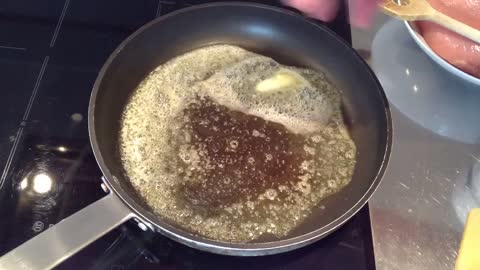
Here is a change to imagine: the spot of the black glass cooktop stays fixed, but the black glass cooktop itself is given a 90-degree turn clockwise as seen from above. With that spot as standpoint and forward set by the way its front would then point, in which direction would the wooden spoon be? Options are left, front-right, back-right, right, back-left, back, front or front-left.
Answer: back

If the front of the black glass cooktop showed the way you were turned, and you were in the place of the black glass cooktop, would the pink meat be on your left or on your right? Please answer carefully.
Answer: on your left

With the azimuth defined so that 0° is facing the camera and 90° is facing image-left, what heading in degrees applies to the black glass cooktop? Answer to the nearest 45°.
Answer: approximately 0°
